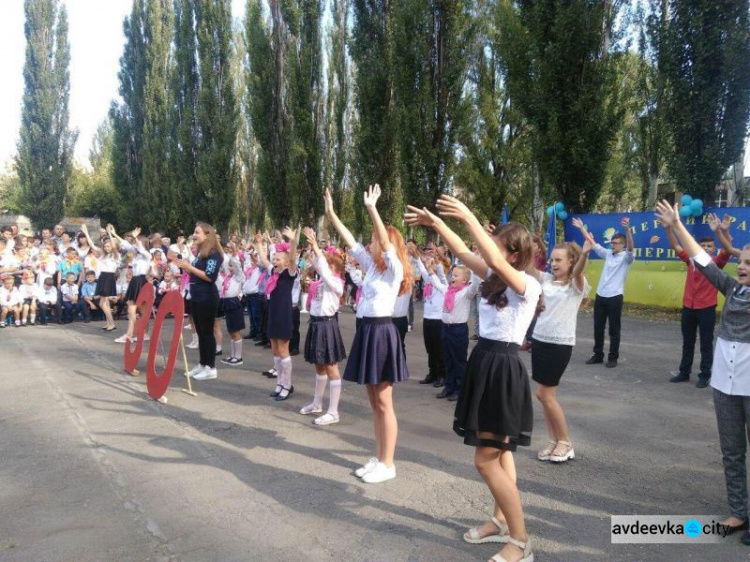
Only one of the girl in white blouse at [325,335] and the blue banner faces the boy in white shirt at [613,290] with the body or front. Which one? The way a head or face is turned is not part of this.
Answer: the blue banner

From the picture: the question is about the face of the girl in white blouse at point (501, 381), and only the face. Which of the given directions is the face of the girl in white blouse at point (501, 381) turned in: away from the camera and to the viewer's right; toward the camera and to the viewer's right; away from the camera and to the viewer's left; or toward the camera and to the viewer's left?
away from the camera and to the viewer's left

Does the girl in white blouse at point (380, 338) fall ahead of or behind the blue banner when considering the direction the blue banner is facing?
ahead

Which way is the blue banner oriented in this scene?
toward the camera

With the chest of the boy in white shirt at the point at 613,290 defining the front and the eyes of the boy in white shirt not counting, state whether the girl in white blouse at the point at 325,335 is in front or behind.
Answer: in front

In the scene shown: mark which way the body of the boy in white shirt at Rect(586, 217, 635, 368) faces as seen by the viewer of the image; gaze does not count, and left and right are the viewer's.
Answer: facing the viewer and to the left of the viewer

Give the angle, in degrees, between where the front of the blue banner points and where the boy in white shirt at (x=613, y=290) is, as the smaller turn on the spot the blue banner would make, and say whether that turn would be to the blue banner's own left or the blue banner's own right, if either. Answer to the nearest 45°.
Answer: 0° — it already faces them

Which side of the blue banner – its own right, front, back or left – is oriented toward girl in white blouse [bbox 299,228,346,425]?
front

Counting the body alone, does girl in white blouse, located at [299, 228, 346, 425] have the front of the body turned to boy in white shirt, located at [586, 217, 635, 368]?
no

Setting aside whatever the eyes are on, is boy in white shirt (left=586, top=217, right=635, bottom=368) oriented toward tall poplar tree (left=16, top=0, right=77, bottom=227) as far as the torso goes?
no

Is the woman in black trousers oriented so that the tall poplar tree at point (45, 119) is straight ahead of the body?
no

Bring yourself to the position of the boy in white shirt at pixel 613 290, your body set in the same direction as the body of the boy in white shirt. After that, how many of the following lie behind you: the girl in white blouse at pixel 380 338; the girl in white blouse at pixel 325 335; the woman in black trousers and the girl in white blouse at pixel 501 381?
0
